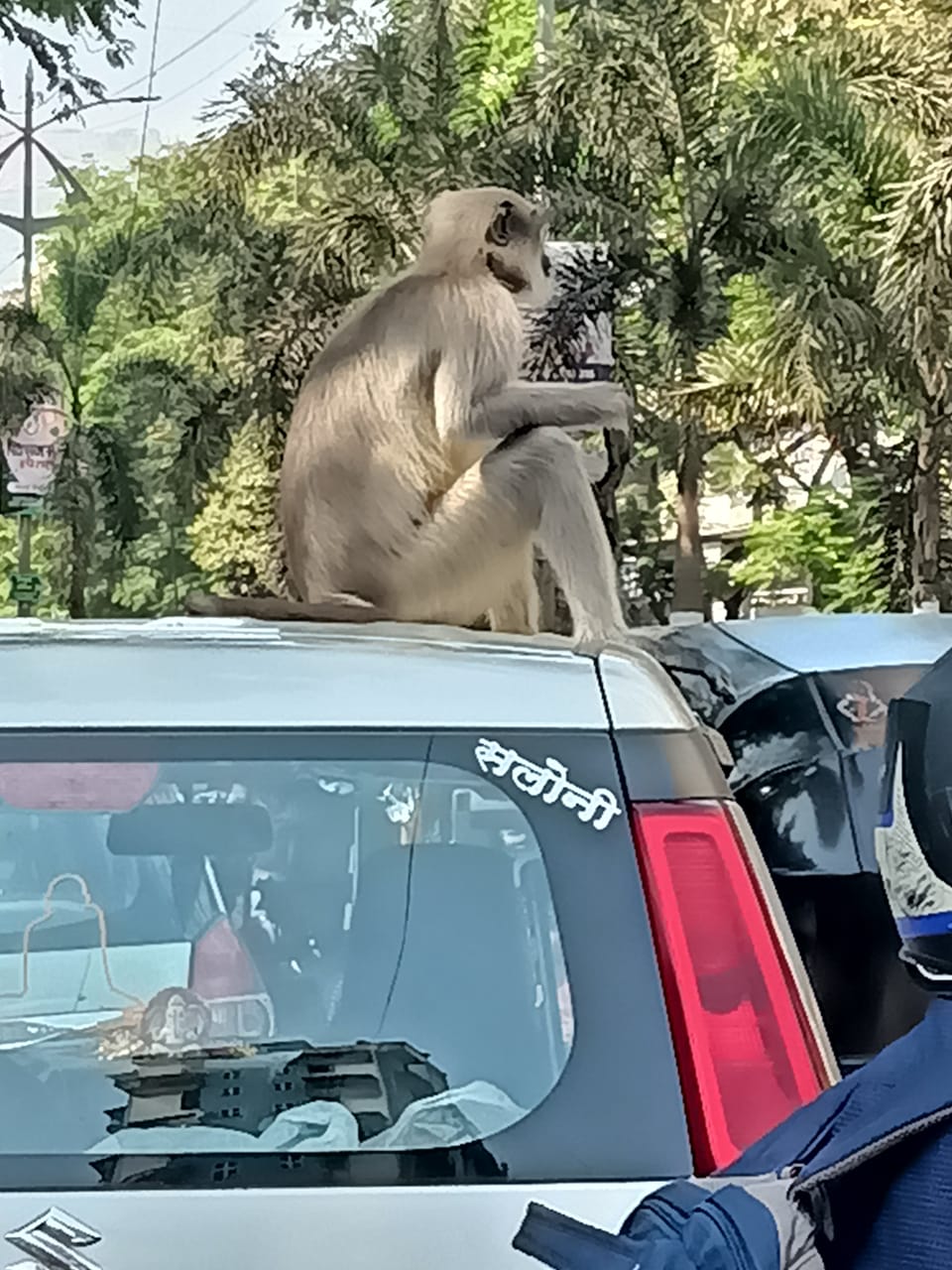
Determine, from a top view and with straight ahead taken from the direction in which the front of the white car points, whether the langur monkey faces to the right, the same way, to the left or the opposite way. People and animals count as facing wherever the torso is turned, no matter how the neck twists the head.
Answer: to the right

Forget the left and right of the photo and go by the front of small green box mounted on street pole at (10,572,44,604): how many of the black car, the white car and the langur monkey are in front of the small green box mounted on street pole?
3

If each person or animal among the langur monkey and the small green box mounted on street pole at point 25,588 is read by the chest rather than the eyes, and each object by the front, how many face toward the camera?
1

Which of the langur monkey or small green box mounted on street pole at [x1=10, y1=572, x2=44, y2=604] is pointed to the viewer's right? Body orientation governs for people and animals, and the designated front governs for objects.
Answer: the langur monkey

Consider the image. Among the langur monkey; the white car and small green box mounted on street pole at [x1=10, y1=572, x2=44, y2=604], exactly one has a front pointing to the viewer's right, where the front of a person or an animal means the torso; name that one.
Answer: the langur monkey

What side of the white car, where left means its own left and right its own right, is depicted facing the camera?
back

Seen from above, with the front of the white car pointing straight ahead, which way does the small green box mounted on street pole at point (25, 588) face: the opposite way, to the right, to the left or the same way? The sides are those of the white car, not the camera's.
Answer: the opposite way

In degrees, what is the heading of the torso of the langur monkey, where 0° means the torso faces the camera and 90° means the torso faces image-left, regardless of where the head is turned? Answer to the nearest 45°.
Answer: approximately 270°

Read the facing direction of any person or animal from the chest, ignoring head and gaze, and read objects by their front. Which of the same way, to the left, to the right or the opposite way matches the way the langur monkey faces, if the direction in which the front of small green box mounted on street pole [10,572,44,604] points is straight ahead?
to the left

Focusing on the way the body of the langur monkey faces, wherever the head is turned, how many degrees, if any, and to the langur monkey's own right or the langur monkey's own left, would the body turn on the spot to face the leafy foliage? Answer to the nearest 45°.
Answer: approximately 90° to the langur monkey's own left

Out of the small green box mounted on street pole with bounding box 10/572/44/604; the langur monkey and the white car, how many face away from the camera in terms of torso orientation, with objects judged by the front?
1

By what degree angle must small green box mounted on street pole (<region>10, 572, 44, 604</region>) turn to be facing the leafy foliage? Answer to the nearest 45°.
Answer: approximately 135° to its left

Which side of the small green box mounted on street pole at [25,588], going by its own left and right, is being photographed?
front

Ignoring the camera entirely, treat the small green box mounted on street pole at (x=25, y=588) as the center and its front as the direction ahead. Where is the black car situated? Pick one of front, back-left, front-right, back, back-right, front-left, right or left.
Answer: front

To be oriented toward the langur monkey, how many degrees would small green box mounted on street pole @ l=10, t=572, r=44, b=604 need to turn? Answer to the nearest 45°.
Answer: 0° — it already faces it
